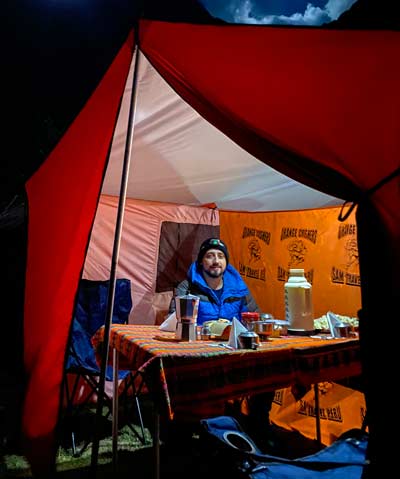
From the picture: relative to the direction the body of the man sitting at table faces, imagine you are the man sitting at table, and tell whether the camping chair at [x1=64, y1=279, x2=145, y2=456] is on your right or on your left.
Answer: on your right

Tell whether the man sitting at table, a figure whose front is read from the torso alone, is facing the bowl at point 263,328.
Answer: yes

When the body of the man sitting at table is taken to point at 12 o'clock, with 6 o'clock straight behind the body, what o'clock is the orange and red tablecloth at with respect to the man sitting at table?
The orange and red tablecloth is roughly at 12 o'clock from the man sitting at table.

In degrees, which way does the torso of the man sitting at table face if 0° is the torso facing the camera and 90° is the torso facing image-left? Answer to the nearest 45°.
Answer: approximately 0°
